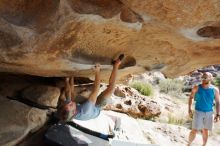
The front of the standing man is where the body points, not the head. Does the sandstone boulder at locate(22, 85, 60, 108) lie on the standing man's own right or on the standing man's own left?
on the standing man's own right

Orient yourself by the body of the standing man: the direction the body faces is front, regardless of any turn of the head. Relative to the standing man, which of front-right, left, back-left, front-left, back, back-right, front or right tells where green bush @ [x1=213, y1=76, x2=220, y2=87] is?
back

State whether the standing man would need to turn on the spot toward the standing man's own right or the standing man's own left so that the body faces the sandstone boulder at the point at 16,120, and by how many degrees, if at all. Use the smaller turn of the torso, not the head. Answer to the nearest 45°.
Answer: approximately 45° to the standing man's own right

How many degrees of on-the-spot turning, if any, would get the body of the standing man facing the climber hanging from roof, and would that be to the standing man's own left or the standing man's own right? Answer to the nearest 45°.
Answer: approximately 45° to the standing man's own right

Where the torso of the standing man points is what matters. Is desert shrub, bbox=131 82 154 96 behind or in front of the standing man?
behind

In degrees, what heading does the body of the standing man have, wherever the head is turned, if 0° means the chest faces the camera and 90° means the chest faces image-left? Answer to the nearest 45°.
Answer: approximately 0°

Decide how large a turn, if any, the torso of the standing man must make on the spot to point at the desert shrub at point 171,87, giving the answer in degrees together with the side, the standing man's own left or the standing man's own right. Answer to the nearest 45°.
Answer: approximately 180°

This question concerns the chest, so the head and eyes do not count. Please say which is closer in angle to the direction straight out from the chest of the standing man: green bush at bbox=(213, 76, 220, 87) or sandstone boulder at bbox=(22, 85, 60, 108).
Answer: the sandstone boulder
